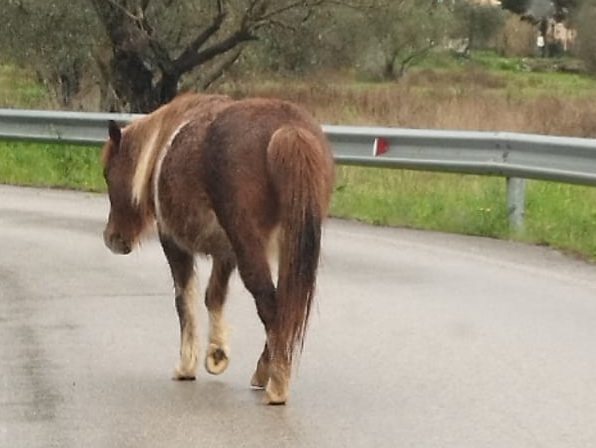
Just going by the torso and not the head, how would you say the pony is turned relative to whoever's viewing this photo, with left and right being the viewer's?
facing away from the viewer and to the left of the viewer

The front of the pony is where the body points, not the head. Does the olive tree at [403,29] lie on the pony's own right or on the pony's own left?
on the pony's own right

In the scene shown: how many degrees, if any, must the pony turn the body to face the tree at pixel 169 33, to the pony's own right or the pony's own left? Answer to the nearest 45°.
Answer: approximately 45° to the pony's own right

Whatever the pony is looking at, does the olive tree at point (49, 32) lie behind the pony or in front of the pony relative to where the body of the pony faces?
in front
